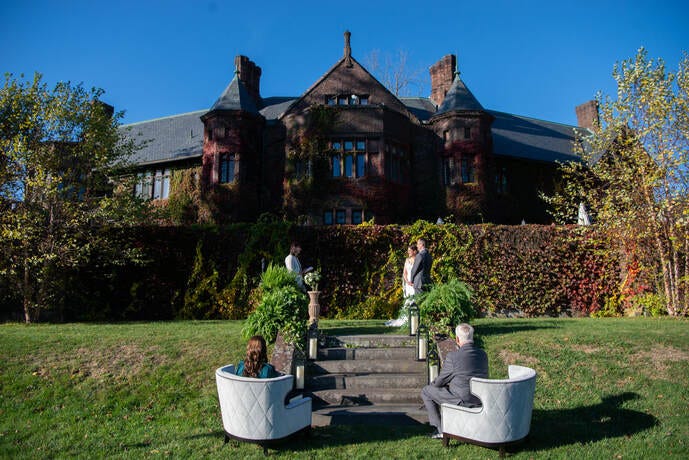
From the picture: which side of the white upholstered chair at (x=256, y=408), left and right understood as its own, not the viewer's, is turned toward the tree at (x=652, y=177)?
front

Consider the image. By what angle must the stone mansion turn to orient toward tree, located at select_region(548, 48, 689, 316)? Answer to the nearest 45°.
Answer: approximately 45° to its left

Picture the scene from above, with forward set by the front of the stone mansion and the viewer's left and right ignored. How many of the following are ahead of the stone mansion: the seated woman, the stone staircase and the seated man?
3

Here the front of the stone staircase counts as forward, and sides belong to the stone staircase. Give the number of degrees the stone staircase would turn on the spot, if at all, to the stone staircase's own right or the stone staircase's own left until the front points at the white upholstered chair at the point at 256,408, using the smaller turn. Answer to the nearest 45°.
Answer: approximately 45° to the stone staircase's own right

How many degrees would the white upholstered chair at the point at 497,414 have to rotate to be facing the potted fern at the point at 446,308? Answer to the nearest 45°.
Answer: approximately 45° to its right

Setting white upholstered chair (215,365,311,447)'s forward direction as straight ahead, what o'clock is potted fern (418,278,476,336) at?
The potted fern is roughly at 12 o'clock from the white upholstered chair.

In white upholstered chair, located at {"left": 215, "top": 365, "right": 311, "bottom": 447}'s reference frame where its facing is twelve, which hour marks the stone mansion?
The stone mansion is roughly at 11 o'clock from the white upholstered chair.

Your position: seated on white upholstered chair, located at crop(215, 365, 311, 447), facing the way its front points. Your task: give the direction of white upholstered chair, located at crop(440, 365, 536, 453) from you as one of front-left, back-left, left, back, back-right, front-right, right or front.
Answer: front-right

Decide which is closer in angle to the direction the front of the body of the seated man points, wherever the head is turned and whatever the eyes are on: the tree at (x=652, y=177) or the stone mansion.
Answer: the stone mansion

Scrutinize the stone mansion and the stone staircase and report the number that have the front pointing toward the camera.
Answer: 2

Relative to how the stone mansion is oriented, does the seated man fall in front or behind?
in front

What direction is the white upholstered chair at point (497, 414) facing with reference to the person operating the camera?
facing away from the viewer and to the left of the viewer

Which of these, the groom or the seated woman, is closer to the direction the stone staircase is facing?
the seated woman

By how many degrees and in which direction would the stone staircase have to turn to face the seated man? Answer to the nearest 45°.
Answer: approximately 45° to its left

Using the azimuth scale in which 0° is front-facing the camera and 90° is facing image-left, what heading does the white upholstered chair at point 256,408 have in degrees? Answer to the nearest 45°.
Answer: approximately 225°

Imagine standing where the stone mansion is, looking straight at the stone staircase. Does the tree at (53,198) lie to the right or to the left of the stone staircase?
right

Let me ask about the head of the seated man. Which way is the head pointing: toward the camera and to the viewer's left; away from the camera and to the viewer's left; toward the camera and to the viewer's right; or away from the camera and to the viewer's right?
away from the camera and to the viewer's left
